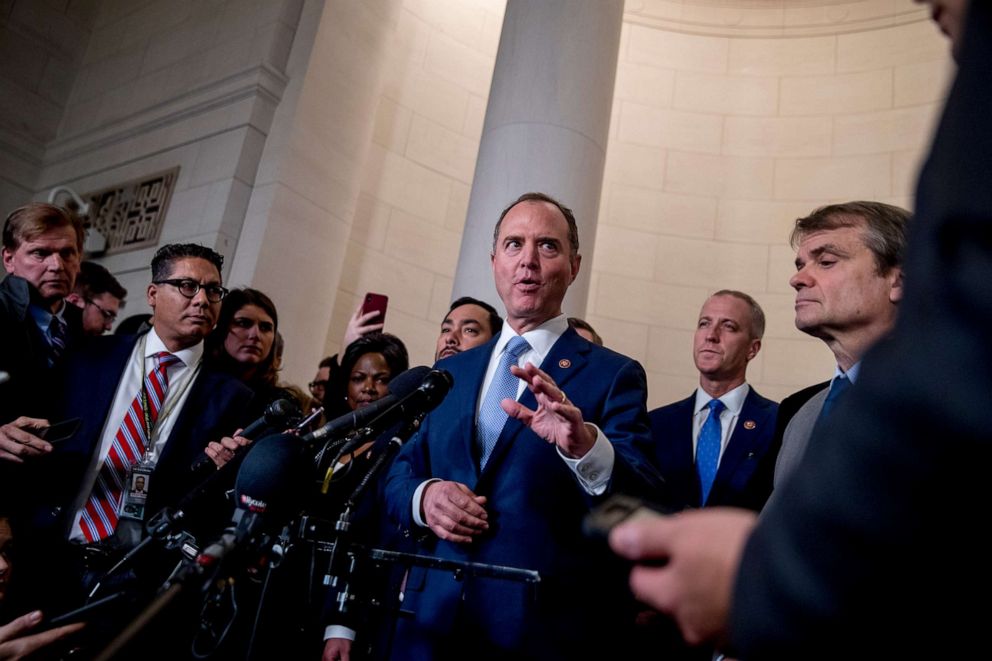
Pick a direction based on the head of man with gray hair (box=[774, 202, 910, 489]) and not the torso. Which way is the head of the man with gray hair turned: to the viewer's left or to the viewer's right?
to the viewer's left

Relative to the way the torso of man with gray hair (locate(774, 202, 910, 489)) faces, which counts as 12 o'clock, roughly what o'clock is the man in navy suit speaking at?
The man in navy suit speaking is roughly at 12 o'clock from the man with gray hair.

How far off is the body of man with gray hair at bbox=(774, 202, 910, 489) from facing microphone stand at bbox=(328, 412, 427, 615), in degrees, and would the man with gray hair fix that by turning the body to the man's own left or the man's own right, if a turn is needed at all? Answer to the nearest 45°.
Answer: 0° — they already face it

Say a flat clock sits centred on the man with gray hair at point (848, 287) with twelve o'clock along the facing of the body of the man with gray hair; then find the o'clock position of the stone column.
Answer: The stone column is roughly at 3 o'clock from the man with gray hair.

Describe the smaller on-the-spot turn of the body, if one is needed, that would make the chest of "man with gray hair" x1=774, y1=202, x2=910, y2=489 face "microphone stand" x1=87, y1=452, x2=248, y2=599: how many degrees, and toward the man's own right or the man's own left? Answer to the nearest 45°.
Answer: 0° — they already face it

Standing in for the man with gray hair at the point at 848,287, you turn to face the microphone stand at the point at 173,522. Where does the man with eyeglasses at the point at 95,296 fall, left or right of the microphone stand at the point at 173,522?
right

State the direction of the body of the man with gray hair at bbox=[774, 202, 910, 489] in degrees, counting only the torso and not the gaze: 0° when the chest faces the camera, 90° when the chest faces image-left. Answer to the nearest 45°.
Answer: approximately 45°

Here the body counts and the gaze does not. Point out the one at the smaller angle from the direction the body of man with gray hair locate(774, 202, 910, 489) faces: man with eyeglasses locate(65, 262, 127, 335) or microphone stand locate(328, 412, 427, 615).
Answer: the microphone stand

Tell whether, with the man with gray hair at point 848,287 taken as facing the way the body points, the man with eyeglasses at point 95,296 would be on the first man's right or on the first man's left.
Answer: on the first man's right
